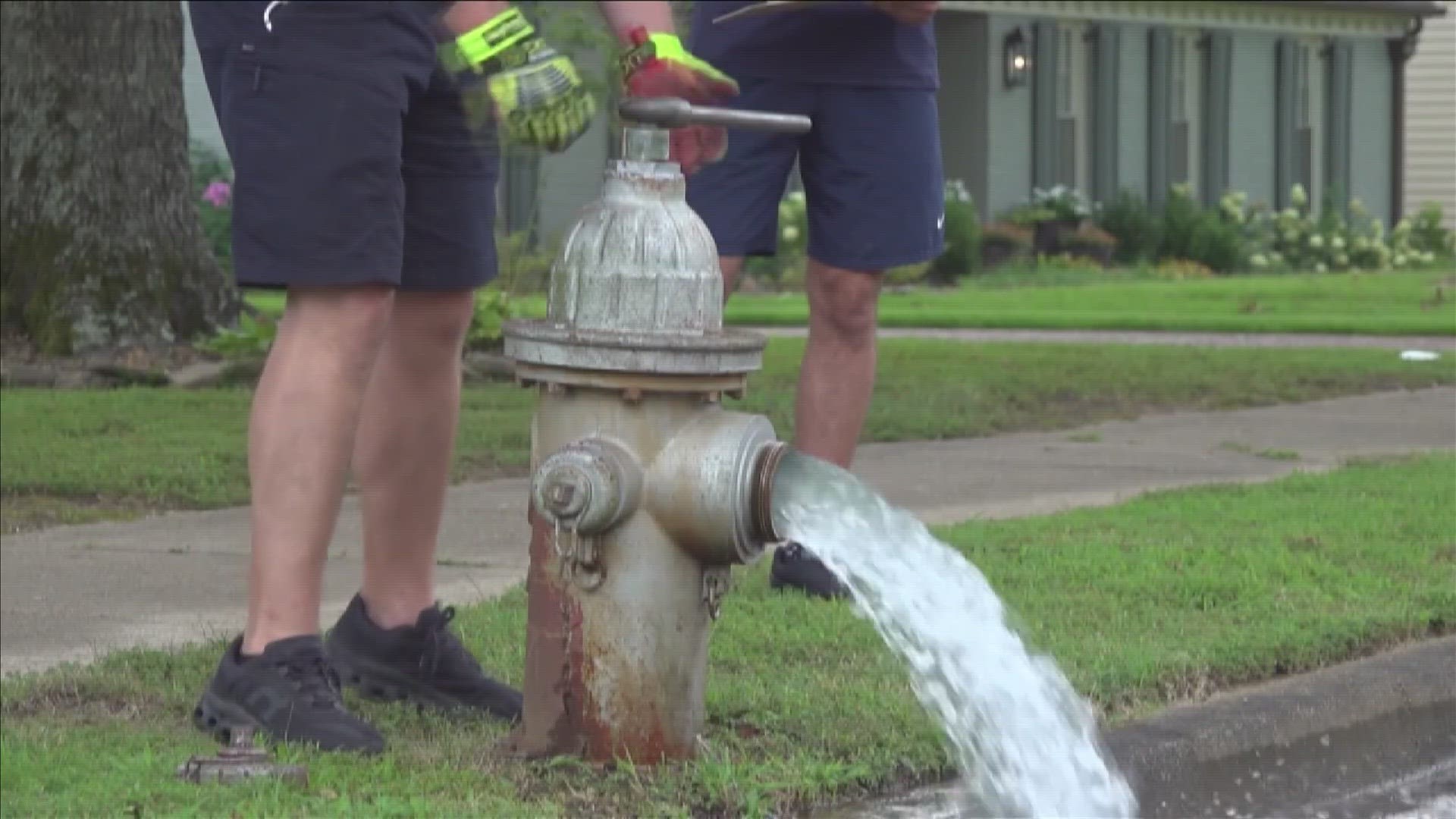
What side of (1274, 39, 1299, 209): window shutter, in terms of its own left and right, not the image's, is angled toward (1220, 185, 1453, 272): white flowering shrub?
front

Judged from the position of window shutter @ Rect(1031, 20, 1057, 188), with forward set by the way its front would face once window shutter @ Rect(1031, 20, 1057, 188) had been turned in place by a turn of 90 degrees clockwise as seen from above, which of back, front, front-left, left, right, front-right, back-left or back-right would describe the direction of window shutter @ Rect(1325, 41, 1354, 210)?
back-right

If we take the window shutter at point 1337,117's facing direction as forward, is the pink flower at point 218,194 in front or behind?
in front

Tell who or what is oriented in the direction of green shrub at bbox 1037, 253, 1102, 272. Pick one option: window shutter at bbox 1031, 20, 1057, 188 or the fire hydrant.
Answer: the window shutter

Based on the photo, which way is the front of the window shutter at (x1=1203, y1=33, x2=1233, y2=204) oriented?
toward the camera

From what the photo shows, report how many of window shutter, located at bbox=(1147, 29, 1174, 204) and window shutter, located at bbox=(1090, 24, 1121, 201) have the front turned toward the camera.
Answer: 2

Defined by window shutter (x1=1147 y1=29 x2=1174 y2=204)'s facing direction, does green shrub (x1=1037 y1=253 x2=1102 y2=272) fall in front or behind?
in front

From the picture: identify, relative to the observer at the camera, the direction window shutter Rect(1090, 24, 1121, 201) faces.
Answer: facing the viewer

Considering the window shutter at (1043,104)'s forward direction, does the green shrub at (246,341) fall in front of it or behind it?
in front

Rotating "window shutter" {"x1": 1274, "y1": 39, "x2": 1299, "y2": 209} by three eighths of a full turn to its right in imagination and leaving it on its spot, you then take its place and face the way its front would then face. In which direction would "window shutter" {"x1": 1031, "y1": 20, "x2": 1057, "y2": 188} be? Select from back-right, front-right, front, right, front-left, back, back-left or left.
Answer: left

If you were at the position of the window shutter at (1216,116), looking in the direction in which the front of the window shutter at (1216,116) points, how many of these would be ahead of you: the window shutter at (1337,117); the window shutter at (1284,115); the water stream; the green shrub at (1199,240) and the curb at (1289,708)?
3

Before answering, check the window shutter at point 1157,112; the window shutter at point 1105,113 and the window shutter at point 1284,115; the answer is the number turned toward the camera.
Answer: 3

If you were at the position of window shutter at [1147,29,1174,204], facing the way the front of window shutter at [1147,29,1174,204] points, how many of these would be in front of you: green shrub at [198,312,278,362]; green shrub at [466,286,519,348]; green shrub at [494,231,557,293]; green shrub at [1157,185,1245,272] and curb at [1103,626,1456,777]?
5

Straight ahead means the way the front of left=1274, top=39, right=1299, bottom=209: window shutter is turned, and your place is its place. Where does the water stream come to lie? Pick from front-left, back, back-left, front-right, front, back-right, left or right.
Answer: front

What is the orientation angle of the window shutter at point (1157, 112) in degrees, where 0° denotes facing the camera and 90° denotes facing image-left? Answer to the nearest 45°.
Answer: approximately 0°

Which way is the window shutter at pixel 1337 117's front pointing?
toward the camera

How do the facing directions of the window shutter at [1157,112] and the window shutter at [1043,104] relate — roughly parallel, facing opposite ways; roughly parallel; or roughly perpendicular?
roughly parallel

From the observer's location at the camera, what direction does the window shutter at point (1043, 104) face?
facing the viewer

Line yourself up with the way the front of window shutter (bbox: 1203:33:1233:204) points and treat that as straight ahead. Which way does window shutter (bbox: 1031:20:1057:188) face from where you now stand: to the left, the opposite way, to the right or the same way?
the same way
